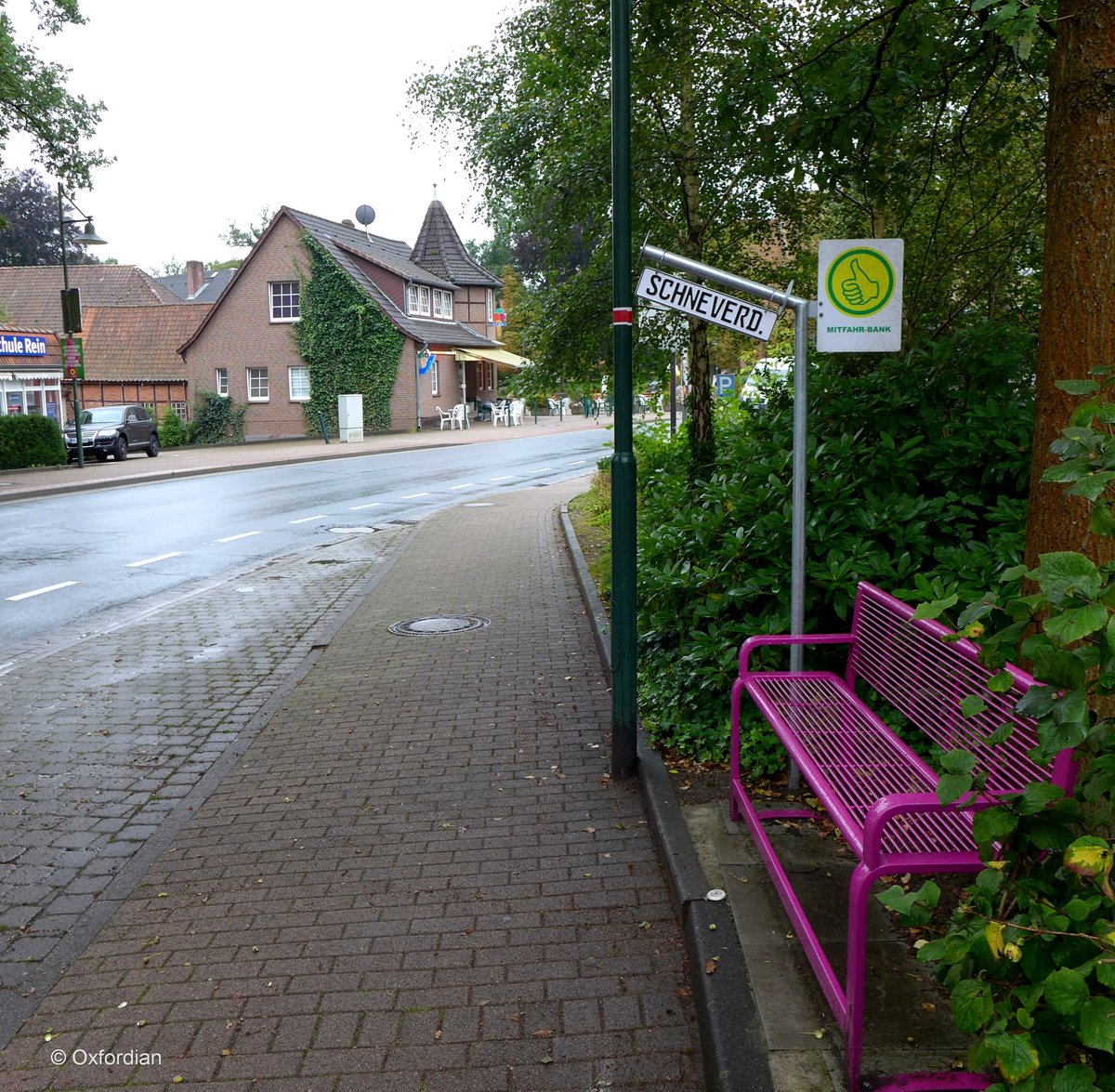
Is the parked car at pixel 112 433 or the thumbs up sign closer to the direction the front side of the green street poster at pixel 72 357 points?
the thumbs up sign

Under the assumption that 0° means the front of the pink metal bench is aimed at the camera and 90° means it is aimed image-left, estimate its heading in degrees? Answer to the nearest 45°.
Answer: approximately 90°

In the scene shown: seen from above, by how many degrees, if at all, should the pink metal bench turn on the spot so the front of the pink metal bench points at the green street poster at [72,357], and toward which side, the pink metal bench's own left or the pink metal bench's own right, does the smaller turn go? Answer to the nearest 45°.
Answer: approximately 45° to the pink metal bench's own right

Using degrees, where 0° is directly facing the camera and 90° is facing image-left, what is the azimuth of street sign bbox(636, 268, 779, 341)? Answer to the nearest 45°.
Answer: approximately 0°

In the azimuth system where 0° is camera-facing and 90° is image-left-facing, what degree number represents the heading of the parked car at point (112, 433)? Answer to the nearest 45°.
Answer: approximately 45°

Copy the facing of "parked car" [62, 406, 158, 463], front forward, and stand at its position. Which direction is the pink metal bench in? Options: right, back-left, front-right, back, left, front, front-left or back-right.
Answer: front-left

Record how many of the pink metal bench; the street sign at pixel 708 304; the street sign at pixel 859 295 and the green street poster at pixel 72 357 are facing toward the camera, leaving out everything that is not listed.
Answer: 3

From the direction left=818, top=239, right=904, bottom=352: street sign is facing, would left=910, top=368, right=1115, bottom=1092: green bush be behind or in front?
in front

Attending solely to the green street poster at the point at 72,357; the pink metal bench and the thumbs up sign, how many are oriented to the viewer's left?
1

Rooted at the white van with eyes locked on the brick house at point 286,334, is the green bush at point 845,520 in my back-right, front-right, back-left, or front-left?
back-left

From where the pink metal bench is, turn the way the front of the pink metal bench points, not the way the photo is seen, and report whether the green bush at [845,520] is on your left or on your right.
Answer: on your right
